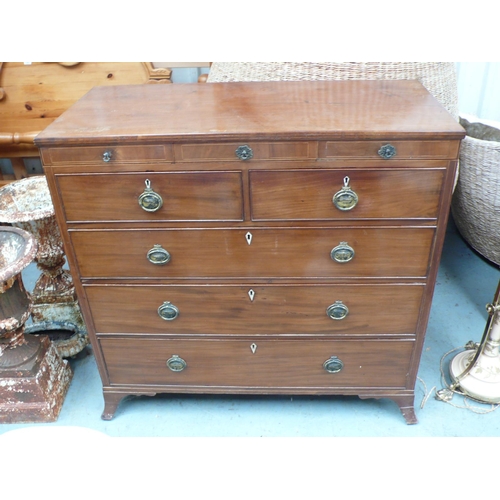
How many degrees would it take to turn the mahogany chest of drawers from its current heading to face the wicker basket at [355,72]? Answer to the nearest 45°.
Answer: approximately 135° to its left

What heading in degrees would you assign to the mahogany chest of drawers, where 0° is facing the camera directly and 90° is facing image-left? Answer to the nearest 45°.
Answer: approximately 0°

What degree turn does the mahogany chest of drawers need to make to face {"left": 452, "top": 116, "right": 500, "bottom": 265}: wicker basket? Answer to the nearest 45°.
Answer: approximately 135° to its left

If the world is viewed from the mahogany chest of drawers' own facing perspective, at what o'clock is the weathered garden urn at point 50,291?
The weathered garden urn is roughly at 4 o'clock from the mahogany chest of drawers.

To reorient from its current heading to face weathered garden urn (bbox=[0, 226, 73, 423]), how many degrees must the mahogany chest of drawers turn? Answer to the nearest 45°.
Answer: approximately 90° to its right
